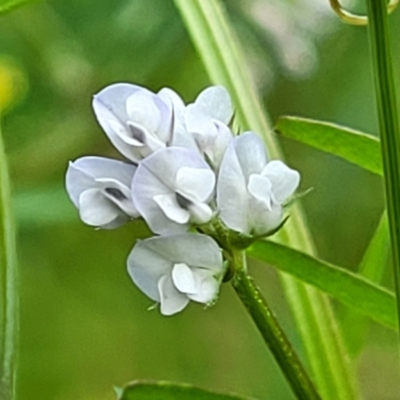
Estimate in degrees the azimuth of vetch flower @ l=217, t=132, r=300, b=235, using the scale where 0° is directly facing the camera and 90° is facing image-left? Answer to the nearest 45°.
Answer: approximately 315°

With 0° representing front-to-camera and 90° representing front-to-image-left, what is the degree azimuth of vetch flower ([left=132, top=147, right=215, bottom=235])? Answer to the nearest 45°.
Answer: approximately 0°
